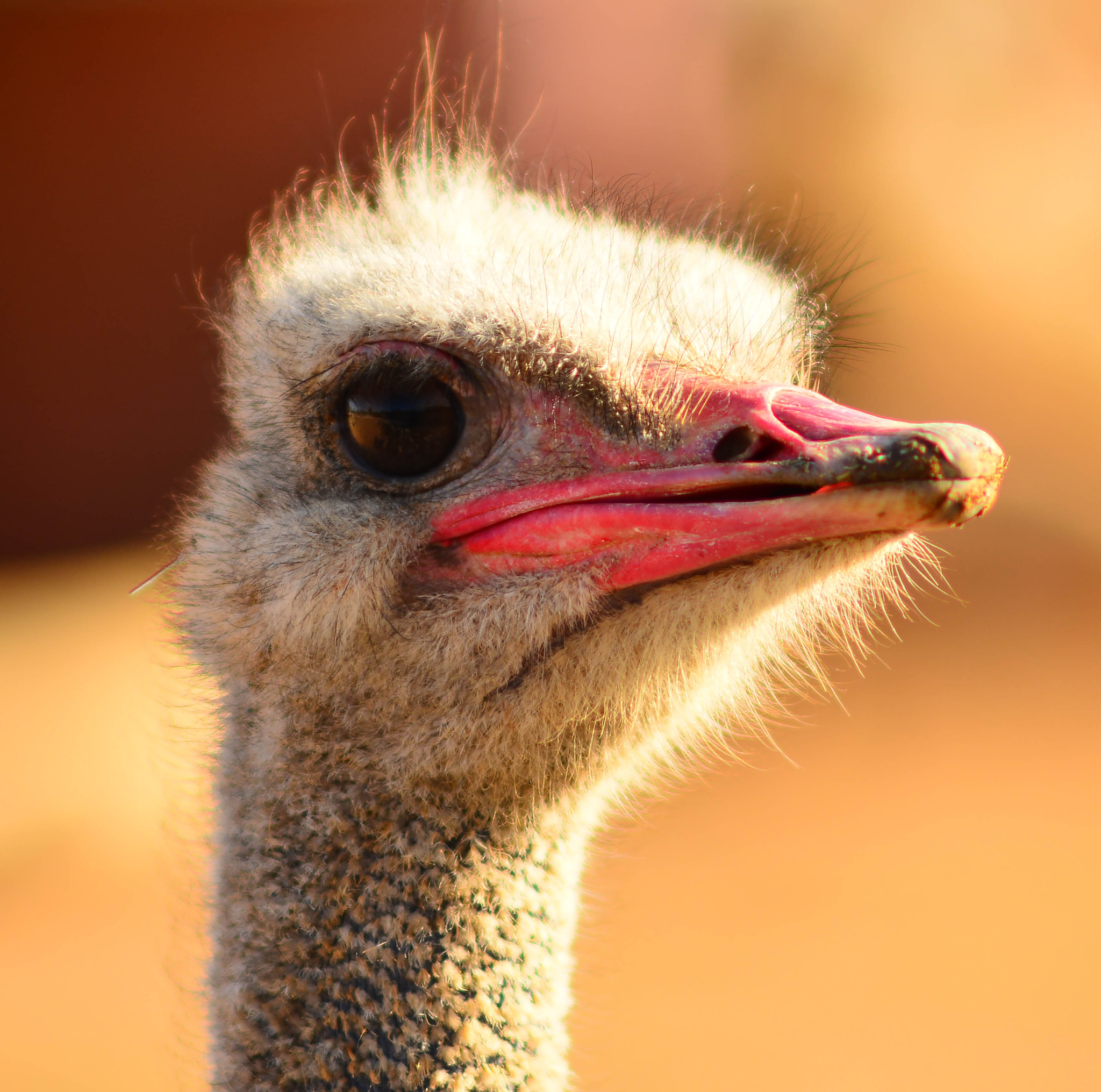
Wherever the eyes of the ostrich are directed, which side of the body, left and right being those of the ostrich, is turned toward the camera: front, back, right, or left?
right
